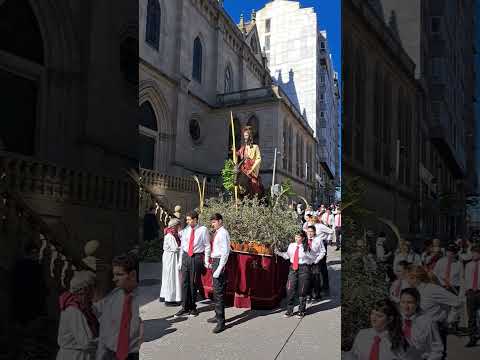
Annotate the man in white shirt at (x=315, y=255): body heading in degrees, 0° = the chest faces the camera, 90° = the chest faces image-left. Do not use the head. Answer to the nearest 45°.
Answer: approximately 45°
